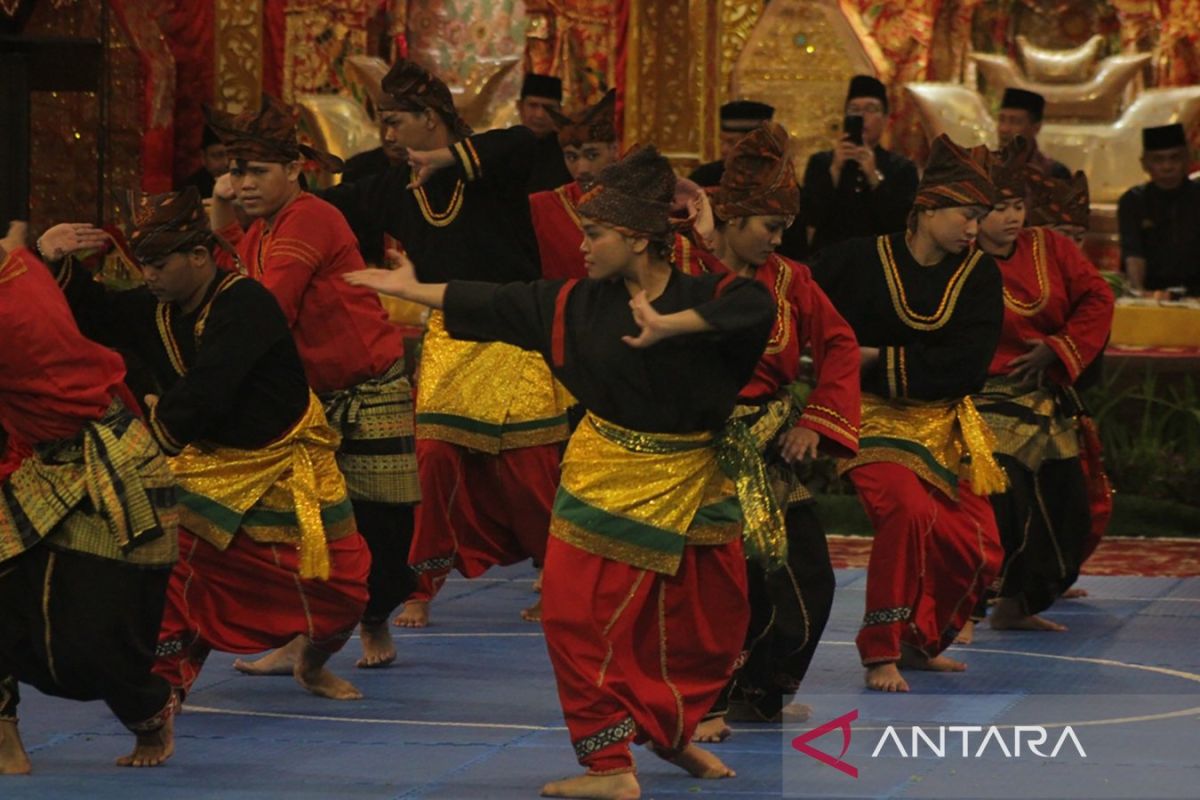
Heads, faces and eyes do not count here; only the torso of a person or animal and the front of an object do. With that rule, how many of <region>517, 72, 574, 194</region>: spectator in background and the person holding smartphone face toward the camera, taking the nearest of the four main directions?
2

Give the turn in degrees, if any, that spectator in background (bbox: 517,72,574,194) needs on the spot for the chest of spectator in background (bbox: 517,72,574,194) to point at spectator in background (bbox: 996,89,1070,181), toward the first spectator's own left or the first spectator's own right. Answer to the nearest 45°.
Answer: approximately 135° to the first spectator's own left

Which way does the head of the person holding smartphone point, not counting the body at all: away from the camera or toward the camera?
toward the camera

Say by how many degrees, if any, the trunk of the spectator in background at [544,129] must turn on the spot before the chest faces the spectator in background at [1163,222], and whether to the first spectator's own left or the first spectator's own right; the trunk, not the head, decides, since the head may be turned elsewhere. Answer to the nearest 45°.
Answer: approximately 135° to the first spectator's own left

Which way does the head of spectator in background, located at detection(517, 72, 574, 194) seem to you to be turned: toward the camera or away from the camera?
toward the camera

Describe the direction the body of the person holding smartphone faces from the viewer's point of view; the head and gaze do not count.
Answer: toward the camera

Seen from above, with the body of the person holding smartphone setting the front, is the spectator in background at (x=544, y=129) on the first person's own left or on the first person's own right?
on the first person's own right

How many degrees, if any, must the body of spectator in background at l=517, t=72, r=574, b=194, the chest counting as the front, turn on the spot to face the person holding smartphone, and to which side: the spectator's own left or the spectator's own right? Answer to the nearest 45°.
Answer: approximately 90° to the spectator's own left

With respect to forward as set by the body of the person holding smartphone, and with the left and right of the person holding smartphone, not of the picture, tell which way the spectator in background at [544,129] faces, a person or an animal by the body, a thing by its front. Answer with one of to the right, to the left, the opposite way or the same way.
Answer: the same way
